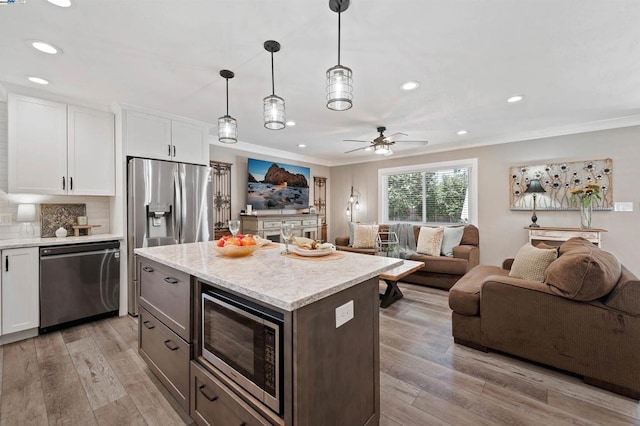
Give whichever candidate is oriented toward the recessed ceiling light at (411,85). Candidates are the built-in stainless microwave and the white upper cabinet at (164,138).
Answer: the white upper cabinet

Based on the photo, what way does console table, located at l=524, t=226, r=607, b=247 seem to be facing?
toward the camera

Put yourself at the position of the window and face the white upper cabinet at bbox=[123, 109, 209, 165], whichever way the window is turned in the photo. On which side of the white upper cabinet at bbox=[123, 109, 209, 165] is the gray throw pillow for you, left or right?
left

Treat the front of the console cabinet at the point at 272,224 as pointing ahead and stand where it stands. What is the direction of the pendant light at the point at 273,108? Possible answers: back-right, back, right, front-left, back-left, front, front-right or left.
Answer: front-right

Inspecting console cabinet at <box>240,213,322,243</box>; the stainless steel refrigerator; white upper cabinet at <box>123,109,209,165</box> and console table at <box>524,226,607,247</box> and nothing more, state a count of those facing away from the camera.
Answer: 0

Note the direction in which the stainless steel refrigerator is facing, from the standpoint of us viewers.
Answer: facing the viewer and to the right of the viewer

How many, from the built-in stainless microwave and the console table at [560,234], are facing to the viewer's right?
0

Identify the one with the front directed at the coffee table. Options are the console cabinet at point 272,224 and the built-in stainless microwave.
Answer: the console cabinet

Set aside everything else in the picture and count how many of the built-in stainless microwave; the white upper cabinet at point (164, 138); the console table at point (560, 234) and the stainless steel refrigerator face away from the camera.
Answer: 0

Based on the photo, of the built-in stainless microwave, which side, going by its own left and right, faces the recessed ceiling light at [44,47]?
right

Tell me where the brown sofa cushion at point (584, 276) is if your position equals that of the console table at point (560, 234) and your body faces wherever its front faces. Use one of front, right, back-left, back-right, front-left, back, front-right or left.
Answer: front

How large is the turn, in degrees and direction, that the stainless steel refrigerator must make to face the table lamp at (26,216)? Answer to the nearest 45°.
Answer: approximately 135° to its right

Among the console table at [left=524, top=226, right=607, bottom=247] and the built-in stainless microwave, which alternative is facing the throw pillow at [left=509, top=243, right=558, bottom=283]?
the console table

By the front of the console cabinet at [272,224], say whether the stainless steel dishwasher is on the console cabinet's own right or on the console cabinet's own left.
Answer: on the console cabinet's own right

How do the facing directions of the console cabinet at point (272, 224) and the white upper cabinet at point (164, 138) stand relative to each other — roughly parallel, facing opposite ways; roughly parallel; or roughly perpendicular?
roughly parallel

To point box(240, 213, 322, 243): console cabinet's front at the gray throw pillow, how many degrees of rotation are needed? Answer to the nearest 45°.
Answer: approximately 45° to its left
